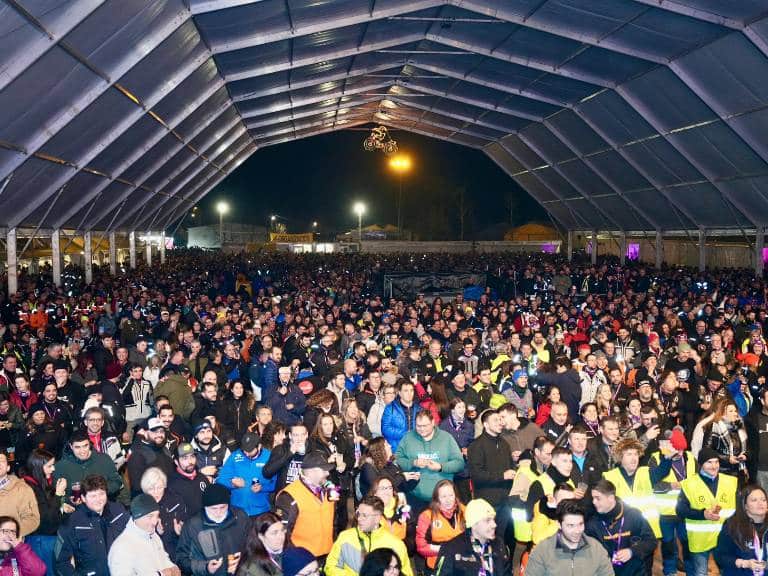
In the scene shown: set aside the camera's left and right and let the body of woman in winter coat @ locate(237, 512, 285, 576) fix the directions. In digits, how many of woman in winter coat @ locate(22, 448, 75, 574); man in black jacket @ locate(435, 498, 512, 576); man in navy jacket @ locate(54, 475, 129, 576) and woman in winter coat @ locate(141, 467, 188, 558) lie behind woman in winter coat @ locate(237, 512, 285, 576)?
3

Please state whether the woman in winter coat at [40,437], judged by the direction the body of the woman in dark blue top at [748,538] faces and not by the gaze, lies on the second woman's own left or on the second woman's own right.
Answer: on the second woman's own right

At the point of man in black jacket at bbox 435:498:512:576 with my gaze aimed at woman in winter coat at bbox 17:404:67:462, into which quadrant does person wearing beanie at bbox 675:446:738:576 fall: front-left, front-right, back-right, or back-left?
back-right

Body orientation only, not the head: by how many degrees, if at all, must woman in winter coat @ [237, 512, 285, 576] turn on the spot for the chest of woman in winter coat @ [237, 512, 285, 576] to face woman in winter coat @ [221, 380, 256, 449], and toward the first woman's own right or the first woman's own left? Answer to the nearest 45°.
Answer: approximately 135° to the first woman's own left

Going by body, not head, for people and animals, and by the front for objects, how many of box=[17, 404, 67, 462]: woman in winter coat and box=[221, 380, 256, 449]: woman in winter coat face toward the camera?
2
